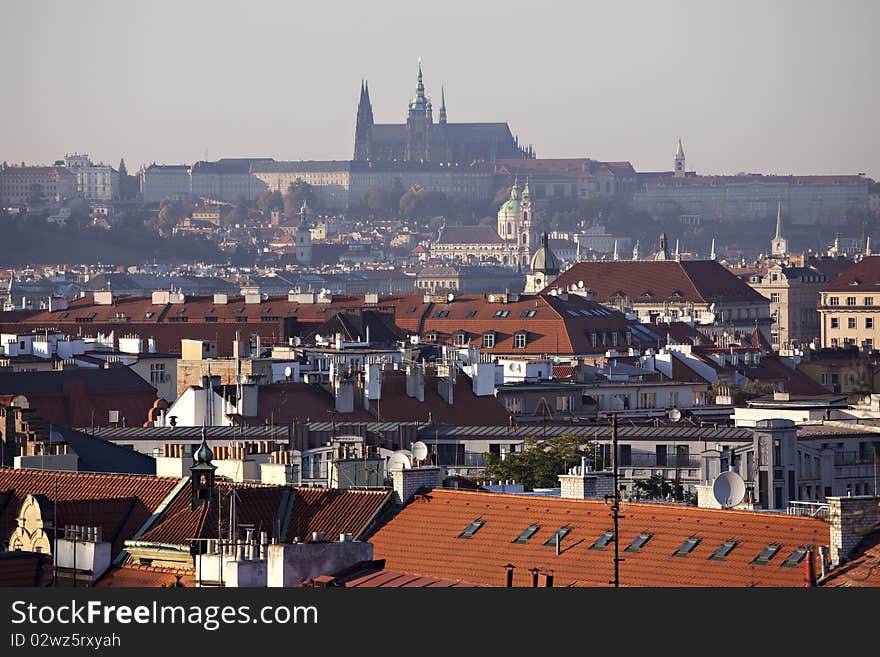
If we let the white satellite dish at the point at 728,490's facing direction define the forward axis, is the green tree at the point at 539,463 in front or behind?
behind

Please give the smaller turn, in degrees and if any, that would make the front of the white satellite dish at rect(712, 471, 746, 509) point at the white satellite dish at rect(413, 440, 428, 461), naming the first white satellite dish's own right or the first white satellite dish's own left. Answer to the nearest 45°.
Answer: approximately 135° to the first white satellite dish's own right

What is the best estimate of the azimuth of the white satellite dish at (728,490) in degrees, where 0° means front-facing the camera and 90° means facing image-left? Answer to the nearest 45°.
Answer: approximately 0°
